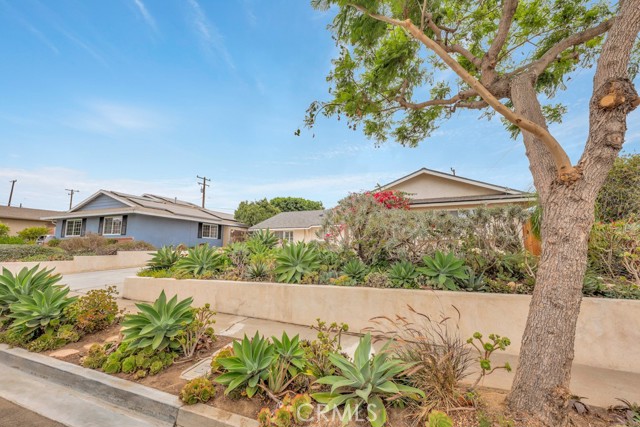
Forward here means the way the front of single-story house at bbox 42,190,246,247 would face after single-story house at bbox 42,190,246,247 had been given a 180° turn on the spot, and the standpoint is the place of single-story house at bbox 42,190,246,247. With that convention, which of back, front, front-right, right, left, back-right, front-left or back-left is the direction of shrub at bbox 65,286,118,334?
back-right

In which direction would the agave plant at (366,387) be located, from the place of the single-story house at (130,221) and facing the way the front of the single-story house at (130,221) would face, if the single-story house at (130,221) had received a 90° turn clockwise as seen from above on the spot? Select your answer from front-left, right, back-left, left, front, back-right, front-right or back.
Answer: back-left

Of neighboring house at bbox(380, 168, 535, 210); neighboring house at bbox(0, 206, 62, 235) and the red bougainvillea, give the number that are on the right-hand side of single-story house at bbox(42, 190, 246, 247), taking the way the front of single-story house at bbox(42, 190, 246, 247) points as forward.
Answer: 1

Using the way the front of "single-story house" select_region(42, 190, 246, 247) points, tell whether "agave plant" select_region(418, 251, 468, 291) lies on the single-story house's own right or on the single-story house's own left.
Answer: on the single-story house's own left

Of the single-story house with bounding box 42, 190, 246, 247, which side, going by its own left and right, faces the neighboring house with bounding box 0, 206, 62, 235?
right

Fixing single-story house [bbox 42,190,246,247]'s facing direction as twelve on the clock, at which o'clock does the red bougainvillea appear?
The red bougainvillea is roughly at 10 o'clock from the single-story house.

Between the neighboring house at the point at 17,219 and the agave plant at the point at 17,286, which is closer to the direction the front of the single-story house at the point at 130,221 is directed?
the agave plant

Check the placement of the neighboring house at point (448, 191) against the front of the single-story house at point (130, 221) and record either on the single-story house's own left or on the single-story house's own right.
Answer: on the single-story house's own left

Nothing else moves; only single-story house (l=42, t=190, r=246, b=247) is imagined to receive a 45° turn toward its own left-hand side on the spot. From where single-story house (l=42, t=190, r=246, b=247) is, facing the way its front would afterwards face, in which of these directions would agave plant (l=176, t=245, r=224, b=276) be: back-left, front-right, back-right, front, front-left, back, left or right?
front

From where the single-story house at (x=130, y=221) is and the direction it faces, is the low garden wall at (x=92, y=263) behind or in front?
in front

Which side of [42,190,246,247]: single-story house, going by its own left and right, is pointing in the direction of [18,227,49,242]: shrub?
right

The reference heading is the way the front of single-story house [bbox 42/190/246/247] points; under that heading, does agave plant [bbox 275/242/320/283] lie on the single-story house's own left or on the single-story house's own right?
on the single-story house's own left

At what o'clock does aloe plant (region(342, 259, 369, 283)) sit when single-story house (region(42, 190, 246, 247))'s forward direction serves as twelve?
The aloe plant is roughly at 10 o'clock from the single-story house.

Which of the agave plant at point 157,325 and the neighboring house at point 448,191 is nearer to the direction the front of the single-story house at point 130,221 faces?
the agave plant

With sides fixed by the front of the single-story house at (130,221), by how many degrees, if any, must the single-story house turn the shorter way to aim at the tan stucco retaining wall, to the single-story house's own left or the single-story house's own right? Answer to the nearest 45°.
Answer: approximately 45° to the single-story house's own left

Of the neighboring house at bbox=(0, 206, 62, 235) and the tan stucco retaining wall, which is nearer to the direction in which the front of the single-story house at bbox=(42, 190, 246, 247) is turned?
the tan stucco retaining wall
